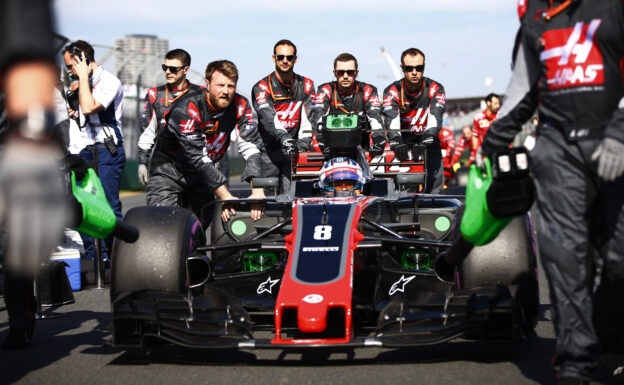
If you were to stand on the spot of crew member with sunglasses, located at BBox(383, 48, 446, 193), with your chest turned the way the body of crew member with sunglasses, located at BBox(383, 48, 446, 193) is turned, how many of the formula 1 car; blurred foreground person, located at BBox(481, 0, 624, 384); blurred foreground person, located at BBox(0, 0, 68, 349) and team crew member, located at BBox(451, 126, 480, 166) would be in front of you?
3

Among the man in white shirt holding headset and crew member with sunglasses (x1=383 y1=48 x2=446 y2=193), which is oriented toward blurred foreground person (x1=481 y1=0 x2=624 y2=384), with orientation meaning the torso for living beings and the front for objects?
the crew member with sunglasses

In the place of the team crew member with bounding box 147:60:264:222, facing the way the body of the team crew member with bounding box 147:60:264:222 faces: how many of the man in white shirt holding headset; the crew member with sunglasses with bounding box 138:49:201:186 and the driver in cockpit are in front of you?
1

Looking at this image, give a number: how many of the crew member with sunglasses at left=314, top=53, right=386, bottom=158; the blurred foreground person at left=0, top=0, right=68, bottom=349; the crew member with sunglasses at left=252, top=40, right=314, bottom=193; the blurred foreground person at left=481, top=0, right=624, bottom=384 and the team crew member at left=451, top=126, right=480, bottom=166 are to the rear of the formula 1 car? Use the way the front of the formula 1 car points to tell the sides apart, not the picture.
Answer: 3

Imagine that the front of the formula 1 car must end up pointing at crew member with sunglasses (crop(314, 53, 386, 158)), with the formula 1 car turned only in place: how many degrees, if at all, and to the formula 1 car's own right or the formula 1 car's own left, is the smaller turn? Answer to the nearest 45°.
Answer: approximately 180°

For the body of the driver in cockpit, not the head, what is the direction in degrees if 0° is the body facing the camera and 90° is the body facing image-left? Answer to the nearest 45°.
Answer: approximately 0°

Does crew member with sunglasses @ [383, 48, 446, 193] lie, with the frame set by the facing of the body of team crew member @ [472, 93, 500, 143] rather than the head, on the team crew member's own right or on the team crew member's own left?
on the team crew member's own right

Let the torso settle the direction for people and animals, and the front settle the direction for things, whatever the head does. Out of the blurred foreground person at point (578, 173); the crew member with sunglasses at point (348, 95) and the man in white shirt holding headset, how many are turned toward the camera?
2

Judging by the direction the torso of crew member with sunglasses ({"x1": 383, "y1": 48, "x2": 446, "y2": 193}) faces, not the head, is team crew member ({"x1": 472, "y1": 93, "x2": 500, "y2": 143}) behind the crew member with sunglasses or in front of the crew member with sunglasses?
behind

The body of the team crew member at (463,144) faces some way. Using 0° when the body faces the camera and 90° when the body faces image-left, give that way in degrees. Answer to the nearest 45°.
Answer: approximately 45°

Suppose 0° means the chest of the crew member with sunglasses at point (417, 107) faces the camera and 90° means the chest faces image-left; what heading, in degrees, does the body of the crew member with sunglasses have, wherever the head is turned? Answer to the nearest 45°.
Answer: approximately 0°
